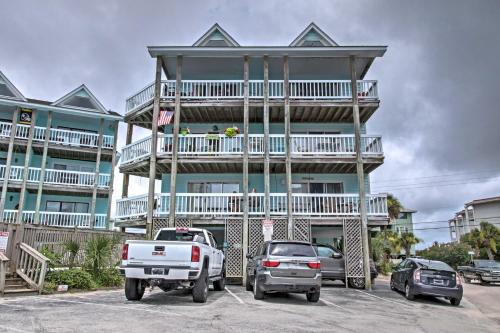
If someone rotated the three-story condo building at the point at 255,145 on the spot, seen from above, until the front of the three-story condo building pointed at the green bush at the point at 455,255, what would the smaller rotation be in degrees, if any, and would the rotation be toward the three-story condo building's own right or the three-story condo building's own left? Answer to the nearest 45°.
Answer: approximately 135° to the three-story condo building's own left

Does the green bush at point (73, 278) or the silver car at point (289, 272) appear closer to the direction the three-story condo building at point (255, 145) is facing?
the silver car

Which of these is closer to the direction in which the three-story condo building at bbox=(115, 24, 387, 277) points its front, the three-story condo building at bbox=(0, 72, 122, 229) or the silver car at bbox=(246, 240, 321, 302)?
the silver car

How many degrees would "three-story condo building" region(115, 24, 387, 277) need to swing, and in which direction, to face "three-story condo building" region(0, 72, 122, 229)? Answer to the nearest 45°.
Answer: approximately 135° to its right

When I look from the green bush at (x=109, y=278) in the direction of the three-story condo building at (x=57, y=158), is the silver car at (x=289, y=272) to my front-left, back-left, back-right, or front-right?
back-right

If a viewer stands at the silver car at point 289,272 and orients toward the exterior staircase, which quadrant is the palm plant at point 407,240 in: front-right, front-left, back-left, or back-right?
back-right

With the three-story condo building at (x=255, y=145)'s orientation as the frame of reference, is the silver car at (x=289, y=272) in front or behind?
in front

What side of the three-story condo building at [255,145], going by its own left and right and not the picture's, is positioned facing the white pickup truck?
front

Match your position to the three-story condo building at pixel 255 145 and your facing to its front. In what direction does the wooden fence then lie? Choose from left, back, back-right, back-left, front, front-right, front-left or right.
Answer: front-right

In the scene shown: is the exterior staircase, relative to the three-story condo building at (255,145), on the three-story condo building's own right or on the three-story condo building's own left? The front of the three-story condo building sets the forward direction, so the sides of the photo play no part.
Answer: on the three-story condo building's own right

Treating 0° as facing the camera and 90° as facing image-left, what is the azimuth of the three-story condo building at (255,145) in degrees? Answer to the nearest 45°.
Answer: approximately 0°
